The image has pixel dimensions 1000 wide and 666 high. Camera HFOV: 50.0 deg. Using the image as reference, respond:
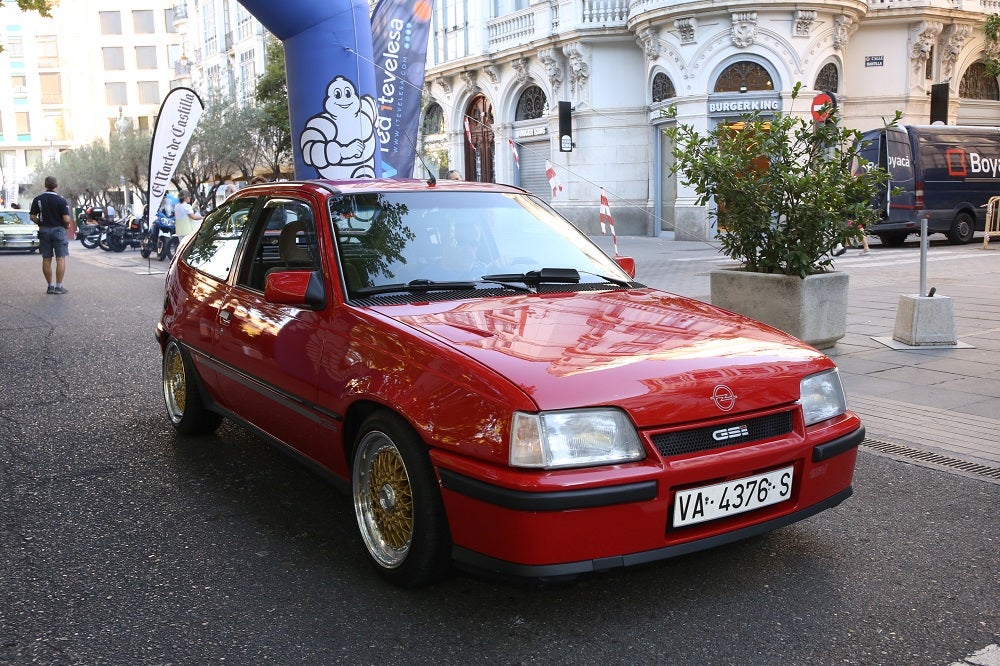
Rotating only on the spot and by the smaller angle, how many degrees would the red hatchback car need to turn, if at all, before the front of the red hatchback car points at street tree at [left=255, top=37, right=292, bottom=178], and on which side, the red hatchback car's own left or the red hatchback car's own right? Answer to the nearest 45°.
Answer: approximately 135° to the red hatchback car's own left

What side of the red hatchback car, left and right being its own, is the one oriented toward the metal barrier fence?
left

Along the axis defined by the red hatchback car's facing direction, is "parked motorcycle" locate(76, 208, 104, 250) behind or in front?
behind

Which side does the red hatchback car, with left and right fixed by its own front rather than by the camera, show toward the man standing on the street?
back

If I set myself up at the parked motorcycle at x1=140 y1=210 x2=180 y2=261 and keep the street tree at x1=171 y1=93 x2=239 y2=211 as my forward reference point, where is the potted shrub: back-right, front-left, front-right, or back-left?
back-right

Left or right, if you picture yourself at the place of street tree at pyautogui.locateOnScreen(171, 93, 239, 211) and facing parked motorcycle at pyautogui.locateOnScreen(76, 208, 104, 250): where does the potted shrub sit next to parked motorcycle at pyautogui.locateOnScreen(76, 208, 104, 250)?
left

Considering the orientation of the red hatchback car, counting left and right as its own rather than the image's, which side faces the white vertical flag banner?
back

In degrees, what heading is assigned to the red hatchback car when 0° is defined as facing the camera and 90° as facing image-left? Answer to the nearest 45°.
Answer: approximately 315°

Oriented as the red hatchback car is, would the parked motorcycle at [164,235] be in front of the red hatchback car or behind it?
behind

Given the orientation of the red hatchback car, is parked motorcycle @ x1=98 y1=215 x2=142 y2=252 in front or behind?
behind
